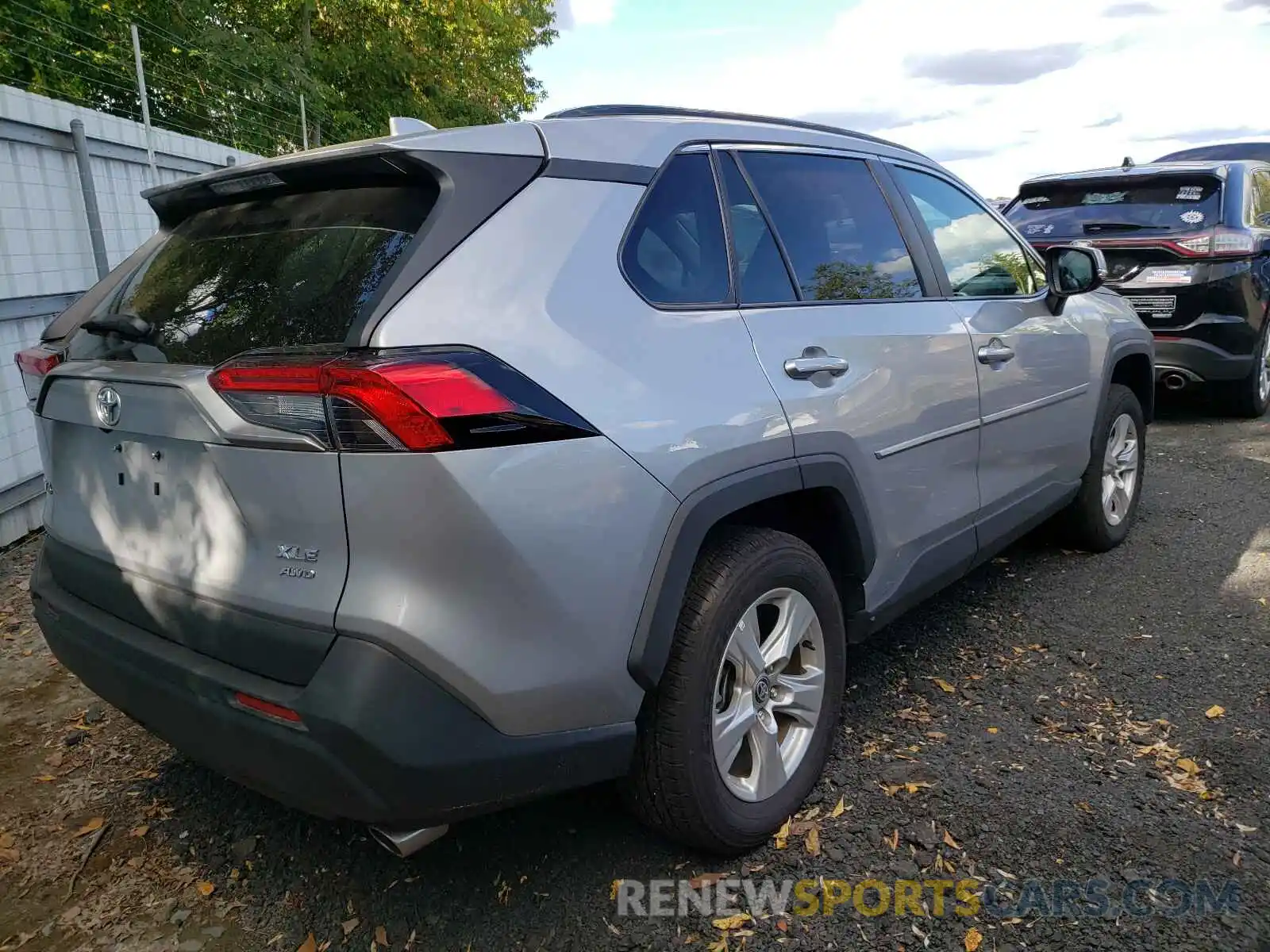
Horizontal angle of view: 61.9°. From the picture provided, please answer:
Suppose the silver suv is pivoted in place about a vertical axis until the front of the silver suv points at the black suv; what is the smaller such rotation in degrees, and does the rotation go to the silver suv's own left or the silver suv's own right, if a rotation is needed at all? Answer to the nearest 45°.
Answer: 0° — it already faces it

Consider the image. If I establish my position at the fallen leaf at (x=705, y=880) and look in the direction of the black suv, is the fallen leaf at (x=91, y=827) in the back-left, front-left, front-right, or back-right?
back-left

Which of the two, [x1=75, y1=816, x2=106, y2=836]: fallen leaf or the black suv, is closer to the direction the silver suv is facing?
the black suv

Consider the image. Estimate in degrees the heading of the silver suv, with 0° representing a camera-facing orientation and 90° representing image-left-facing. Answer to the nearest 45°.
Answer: approximately 225°

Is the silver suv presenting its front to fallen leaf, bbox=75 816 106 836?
no

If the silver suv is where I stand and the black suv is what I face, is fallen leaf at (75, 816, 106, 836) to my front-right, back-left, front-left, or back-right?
back-left
